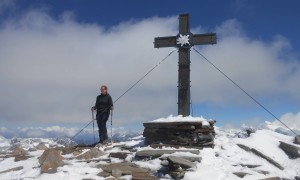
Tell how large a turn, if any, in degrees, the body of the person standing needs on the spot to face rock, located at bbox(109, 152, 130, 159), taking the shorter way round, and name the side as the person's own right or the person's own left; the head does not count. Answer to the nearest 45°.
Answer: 0° — they already face it

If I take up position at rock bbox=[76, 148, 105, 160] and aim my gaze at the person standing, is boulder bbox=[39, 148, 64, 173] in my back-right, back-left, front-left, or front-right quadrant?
back-left

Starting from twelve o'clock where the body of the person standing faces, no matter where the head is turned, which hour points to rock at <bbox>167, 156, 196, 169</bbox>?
The rock is roughly at 11 o'clock from the person standing.

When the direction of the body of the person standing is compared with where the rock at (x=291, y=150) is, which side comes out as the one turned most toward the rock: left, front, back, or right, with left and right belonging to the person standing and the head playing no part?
left

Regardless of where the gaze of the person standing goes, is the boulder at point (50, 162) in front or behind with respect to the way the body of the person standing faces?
in front

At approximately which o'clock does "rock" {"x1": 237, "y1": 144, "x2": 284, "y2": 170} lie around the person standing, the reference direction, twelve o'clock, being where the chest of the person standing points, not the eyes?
The rock is roughly at 10 o'clock from the person standing.

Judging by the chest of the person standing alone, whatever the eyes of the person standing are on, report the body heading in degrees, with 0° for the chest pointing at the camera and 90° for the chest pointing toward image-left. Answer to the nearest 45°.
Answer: approximately 0°
